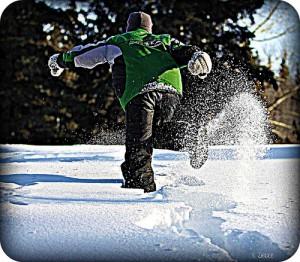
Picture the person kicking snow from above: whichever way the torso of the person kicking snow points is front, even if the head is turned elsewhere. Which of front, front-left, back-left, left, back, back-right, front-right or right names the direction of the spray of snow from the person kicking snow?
front-right

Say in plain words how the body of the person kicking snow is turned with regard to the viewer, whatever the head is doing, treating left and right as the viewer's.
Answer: facing away from the viewer
